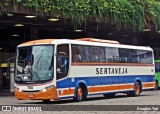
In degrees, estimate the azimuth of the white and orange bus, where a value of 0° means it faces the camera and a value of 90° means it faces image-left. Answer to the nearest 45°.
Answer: approximately 45°
